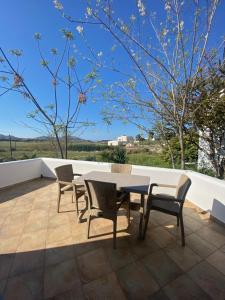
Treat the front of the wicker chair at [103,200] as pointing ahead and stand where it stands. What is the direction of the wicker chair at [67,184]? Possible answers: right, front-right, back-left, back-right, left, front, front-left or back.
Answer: left

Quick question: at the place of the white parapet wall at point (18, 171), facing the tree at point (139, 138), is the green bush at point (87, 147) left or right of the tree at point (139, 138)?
left

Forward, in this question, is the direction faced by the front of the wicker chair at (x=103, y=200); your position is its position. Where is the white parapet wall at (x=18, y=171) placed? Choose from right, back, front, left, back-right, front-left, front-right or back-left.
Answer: left

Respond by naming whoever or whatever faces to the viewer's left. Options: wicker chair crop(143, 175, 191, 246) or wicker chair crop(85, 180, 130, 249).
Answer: wicker chair crop(143, 175, 191, 246)

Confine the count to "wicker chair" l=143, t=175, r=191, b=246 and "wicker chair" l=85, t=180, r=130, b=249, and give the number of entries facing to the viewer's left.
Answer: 1

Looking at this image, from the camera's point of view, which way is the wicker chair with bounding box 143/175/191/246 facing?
to the viewer's left

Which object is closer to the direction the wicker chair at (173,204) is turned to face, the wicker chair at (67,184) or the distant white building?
the wicker chair

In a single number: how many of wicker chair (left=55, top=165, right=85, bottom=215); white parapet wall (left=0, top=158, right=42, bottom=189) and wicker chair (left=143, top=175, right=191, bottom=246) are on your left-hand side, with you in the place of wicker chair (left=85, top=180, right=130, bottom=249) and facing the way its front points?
2

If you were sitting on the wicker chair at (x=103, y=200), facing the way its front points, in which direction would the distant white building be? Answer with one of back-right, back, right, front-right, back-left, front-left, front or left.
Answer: front-left

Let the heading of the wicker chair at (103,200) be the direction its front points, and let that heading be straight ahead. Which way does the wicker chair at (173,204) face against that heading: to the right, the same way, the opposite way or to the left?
to the left

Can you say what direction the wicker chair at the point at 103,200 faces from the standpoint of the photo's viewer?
facing away from the viewer and to the right of the viewer
